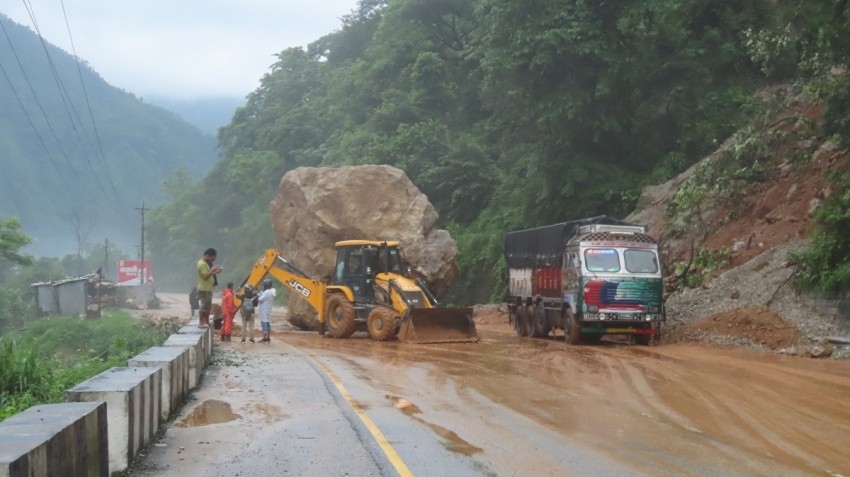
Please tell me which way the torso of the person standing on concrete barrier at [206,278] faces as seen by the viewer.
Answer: to the viewer's right

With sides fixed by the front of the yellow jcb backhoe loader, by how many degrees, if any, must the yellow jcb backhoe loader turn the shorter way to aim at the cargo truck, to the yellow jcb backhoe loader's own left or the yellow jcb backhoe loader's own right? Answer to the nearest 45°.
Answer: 0° — it already faces it

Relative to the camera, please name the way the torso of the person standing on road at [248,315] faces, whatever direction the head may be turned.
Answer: away from the camera

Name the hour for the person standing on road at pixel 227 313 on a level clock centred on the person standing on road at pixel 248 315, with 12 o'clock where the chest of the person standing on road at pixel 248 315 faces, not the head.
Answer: the person standing on road at pixel 227 313 is roughly at 10 o'clock from the person standing on road at pixel 248 315.

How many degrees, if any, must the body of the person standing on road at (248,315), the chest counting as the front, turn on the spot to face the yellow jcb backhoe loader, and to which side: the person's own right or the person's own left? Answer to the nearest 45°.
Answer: approximately 90° to the person's own right

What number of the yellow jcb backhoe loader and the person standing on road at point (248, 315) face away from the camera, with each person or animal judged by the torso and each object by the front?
1

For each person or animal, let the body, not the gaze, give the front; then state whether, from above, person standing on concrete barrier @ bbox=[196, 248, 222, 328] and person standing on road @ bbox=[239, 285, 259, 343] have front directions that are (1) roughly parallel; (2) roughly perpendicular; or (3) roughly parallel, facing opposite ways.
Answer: roughly perpendicular

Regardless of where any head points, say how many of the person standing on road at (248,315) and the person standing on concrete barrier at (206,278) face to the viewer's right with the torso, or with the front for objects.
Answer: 1

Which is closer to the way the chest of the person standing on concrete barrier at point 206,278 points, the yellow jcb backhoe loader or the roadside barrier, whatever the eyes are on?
the yellow jcb backhoe loader
